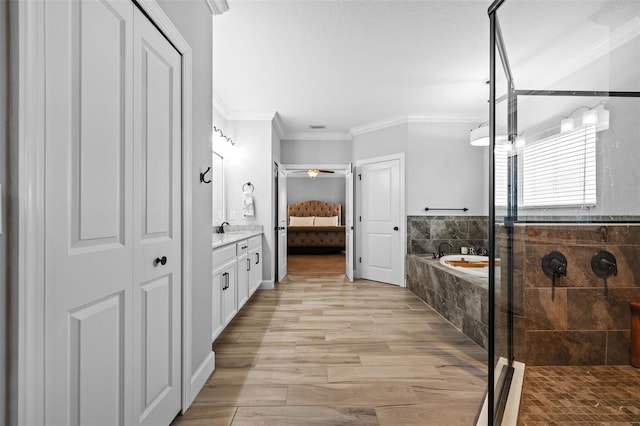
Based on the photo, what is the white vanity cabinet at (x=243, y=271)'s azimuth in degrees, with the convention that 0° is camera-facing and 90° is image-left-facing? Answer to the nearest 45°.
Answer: approximately 270°

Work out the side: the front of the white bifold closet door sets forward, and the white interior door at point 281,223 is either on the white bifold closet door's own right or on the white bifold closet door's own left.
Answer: on the white bifold closet door's own left

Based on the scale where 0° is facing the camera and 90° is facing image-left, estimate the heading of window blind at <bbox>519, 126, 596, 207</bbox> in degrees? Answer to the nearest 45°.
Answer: approximately 45°

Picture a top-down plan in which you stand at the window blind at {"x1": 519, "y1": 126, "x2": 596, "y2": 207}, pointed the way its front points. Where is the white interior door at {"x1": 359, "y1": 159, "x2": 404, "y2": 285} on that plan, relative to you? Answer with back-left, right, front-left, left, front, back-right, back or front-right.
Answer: right

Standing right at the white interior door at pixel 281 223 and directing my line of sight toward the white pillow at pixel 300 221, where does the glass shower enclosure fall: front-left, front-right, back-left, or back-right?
back-right

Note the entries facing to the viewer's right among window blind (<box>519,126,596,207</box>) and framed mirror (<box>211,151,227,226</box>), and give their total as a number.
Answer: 1

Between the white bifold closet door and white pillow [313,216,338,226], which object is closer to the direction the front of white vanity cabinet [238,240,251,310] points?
the white pillow

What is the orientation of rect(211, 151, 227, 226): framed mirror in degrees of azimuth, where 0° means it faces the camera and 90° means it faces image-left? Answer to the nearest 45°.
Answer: approximately 270°

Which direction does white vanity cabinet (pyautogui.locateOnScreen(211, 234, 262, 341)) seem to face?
to the viewer's right

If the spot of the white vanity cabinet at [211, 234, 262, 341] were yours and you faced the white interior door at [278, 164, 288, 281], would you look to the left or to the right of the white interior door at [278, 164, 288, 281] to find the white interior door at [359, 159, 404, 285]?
right

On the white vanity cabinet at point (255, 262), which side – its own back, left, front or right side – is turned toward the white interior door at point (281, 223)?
left

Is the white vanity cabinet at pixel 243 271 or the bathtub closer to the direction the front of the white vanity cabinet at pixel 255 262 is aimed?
the bathtub
